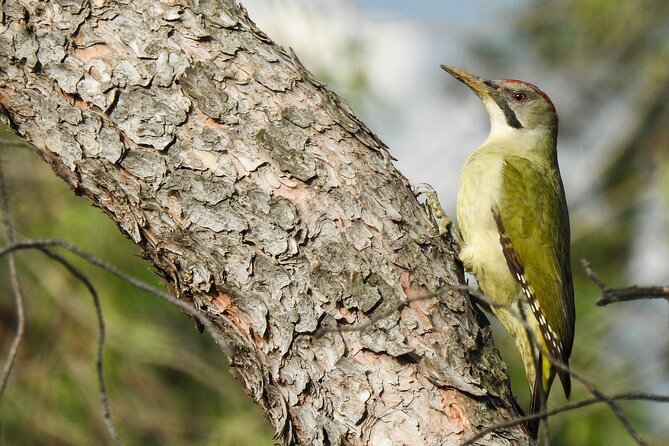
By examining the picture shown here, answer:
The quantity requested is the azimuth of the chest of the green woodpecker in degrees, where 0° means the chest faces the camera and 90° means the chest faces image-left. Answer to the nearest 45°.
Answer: approximately 90°

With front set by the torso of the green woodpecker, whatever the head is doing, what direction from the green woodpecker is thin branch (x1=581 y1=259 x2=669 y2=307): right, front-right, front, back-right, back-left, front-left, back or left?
back
